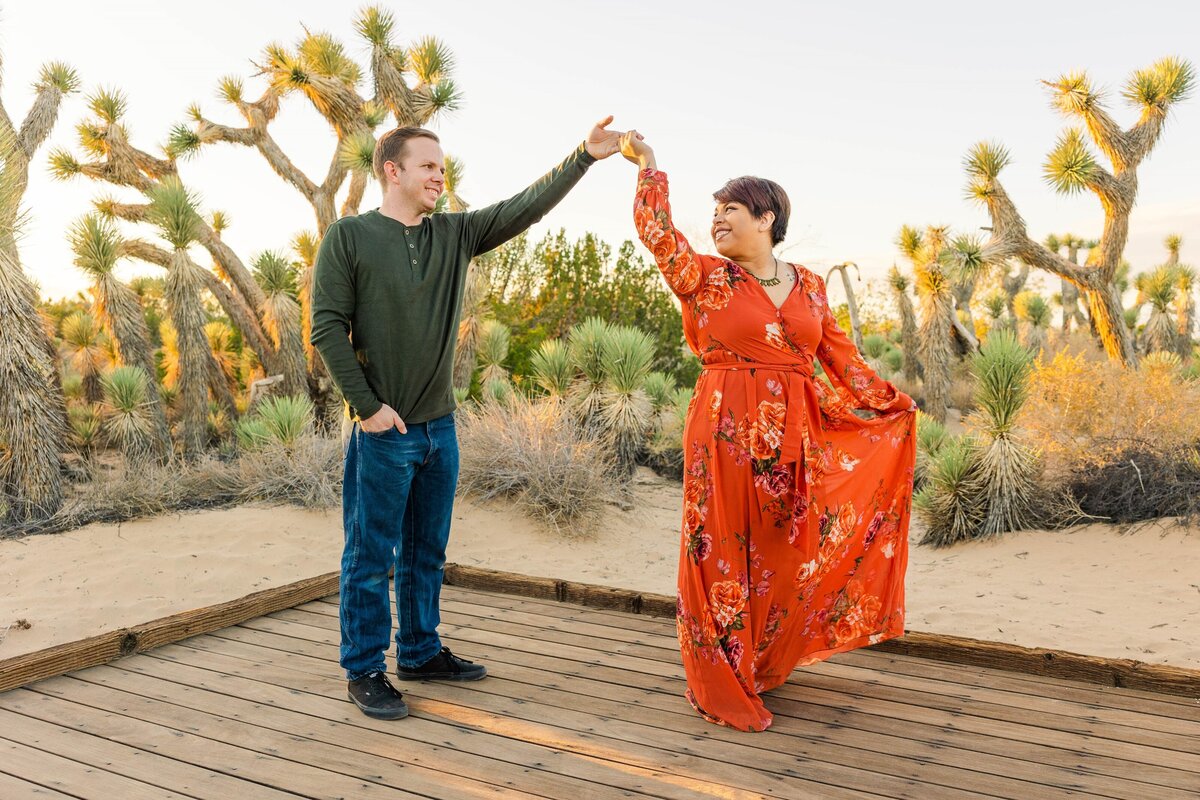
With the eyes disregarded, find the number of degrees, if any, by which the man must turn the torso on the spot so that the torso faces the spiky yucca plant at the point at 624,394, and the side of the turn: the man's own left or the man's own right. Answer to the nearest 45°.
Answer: approximately 135° to the man's own left

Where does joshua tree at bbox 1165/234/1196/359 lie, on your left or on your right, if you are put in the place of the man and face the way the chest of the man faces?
on your left

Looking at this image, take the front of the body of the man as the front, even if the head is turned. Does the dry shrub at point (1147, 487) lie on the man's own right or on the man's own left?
on the man's own left

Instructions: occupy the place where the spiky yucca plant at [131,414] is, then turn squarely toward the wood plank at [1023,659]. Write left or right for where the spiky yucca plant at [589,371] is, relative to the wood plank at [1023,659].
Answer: left

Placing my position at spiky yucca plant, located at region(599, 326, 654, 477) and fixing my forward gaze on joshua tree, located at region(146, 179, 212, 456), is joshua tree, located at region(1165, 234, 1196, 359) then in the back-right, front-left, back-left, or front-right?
back-right

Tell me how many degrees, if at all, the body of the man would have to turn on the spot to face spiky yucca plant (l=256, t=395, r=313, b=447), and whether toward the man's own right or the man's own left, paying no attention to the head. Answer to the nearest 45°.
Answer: approximately 135° to the man's own left

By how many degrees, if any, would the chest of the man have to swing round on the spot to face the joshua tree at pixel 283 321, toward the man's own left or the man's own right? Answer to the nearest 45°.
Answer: approximately 135° to the man's own left

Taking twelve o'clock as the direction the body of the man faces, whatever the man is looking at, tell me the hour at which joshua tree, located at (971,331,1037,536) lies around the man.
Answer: The joshua tree is roughly at 9 o'clock from the man.

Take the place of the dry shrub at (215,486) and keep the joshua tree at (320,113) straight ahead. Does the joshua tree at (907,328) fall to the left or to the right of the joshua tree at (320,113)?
right

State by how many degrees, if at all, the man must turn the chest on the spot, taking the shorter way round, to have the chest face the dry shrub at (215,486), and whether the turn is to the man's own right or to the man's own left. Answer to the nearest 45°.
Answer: approximately 135° to the man's own left

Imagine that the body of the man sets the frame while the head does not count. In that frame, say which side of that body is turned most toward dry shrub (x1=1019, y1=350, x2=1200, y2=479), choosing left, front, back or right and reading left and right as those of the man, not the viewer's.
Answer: left

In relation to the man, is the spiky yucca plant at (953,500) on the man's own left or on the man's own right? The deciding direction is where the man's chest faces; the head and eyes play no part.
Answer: on the man's own left

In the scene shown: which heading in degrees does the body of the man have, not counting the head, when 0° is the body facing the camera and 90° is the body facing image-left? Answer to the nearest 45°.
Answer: approximately 315°

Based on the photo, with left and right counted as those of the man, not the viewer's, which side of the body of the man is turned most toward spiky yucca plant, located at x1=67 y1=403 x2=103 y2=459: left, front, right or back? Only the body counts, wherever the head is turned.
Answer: back
